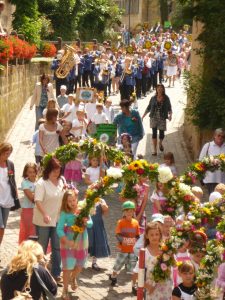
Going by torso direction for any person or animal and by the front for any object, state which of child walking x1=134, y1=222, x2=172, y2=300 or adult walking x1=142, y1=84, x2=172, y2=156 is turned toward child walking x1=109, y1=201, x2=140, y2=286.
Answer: the adult walking

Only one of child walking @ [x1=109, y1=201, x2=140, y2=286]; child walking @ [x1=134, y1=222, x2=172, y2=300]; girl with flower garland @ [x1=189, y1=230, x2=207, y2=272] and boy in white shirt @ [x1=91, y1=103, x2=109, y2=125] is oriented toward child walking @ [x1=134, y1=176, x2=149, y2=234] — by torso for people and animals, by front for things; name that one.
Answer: the boy in white shirt

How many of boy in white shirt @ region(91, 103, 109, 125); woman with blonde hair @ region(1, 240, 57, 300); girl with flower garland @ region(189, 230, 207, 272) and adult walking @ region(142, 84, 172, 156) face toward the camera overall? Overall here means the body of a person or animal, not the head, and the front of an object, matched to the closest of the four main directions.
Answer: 3

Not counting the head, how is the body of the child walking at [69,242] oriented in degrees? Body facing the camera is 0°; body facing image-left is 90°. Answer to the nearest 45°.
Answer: approximately 315°

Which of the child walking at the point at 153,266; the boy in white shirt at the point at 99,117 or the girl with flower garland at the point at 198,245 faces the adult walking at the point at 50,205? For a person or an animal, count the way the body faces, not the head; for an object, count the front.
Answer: the boy in white shirt

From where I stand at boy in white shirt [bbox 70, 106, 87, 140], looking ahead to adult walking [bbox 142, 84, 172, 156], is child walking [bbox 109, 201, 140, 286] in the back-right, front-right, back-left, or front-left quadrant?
back-right

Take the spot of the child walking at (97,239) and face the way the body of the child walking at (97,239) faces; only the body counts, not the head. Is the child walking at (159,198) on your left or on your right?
on your left

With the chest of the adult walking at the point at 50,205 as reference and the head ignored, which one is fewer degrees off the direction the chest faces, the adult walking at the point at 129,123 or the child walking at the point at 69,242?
the child walking

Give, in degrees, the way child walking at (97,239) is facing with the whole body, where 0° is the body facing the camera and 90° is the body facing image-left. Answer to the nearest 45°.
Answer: approximately 315°

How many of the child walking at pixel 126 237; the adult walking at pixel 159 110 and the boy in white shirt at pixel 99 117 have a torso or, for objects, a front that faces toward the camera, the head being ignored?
3
